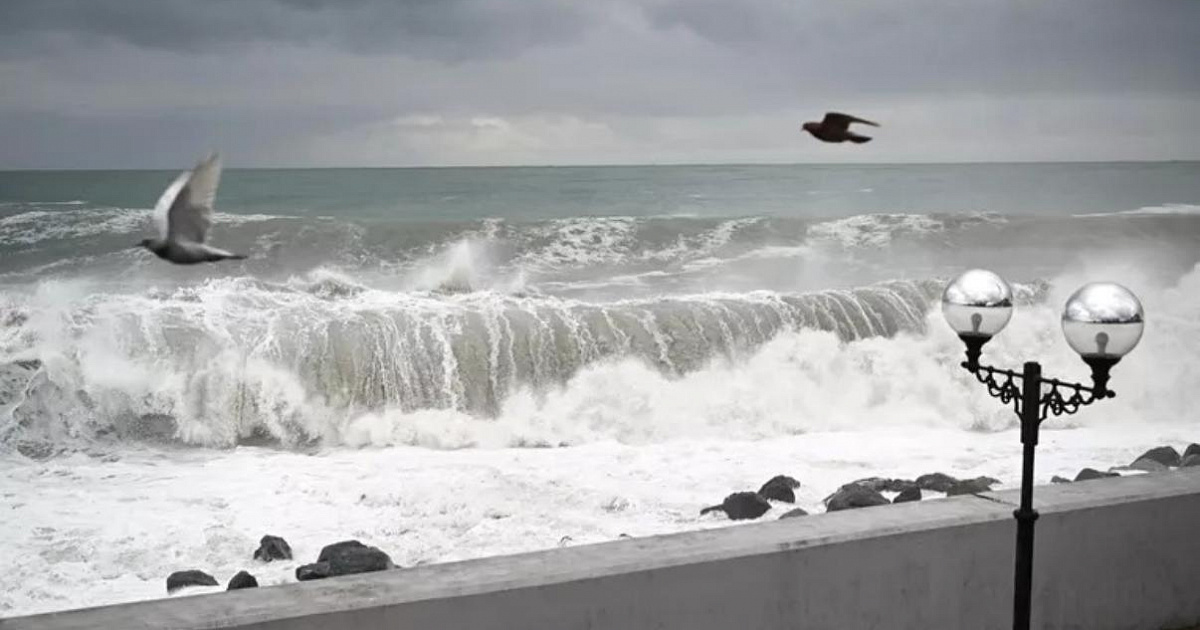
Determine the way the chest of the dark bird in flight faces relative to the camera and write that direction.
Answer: to the viewer's left

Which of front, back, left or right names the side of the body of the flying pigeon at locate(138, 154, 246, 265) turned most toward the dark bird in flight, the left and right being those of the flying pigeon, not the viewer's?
back

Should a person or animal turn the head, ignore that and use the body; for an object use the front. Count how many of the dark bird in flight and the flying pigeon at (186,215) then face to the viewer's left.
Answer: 2

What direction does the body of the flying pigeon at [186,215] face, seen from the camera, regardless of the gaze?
to the viewer's left

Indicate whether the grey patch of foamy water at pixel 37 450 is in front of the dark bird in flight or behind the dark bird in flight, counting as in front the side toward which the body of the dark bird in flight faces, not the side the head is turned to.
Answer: in front
